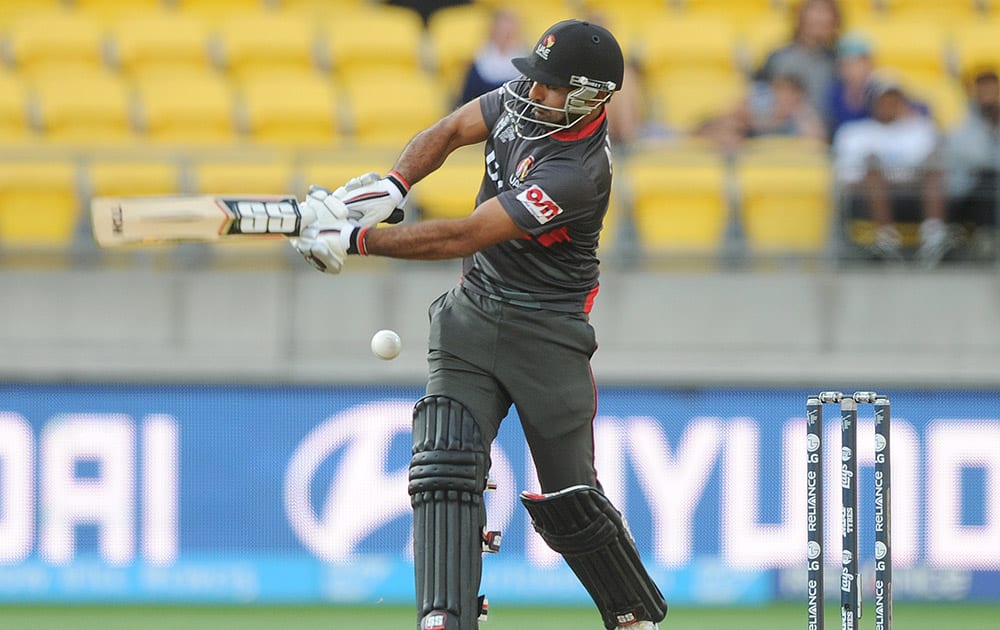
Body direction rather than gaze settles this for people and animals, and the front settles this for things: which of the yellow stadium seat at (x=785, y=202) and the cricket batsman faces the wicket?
the yellow stadium seat

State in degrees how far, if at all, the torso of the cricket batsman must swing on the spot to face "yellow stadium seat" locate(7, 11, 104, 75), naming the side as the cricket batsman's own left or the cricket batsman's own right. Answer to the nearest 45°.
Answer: approximately 90° to the cricket batsman's own right

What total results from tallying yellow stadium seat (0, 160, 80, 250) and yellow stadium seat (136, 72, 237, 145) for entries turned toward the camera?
2

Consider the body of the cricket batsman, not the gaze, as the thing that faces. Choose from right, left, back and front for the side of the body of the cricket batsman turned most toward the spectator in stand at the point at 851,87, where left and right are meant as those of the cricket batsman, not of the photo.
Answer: back

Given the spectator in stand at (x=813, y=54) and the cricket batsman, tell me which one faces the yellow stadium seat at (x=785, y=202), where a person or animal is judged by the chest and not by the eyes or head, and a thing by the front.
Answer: the spectator in stand

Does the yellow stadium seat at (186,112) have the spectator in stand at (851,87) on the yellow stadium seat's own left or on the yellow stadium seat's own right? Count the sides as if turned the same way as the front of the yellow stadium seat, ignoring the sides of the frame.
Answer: on the yellow stadium seat's own left
